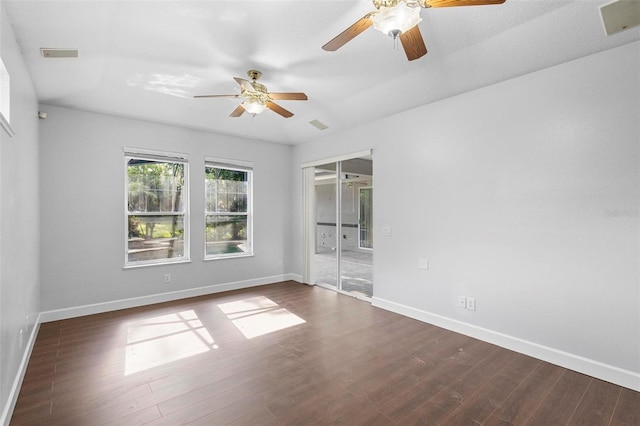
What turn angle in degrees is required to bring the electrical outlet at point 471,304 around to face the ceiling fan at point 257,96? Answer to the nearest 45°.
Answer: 0° — it already faces it

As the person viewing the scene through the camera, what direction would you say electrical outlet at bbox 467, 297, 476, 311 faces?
facing the viewer and to the left of the viewer

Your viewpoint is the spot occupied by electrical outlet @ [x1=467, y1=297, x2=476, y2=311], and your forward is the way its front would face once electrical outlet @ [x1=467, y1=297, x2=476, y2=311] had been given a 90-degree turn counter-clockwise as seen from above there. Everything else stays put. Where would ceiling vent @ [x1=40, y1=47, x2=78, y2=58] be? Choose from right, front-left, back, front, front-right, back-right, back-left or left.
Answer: right

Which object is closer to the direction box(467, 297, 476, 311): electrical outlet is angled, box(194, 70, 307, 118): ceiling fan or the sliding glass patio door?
the ceiling fan
